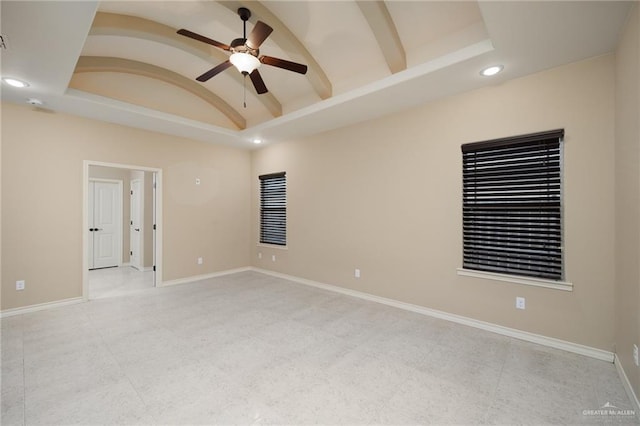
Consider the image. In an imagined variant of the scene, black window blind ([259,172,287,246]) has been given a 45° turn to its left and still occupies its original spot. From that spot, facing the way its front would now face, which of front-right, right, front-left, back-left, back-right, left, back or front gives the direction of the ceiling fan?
front

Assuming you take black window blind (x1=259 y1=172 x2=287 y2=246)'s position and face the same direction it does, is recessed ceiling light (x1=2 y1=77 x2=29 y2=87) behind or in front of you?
in front

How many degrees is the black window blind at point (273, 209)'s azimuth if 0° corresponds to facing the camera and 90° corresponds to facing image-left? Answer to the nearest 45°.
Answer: approximately 45°

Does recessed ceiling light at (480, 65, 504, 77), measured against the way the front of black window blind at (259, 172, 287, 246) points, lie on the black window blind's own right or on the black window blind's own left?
on the black window blind's own left

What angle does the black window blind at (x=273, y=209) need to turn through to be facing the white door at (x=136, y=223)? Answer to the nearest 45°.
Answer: approximately 45° to its right

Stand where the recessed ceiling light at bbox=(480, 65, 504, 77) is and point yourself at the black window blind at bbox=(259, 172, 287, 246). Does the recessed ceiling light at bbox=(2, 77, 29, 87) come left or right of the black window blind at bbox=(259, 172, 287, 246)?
left

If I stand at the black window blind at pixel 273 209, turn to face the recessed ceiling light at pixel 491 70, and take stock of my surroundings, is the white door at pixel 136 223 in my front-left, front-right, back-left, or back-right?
back-right
